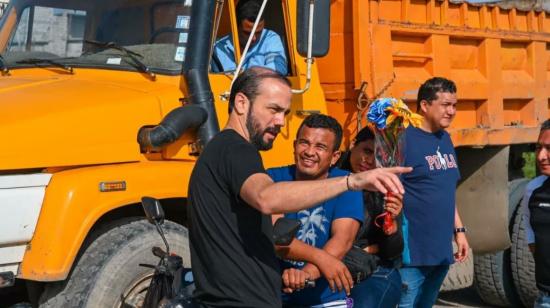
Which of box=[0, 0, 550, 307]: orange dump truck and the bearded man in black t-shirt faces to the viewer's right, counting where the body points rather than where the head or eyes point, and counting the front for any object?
the bearded man in black t-shirt

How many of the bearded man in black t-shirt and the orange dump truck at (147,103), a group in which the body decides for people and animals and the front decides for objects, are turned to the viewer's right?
1

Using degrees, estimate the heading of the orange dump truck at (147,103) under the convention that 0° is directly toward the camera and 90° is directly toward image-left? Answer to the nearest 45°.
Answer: approximately 45°

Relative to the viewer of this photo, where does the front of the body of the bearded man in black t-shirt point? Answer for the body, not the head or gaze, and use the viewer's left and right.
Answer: facing to the right of the viewer

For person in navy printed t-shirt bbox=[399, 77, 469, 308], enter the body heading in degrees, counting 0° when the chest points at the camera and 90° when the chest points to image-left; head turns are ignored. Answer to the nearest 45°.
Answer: approximately 315°
